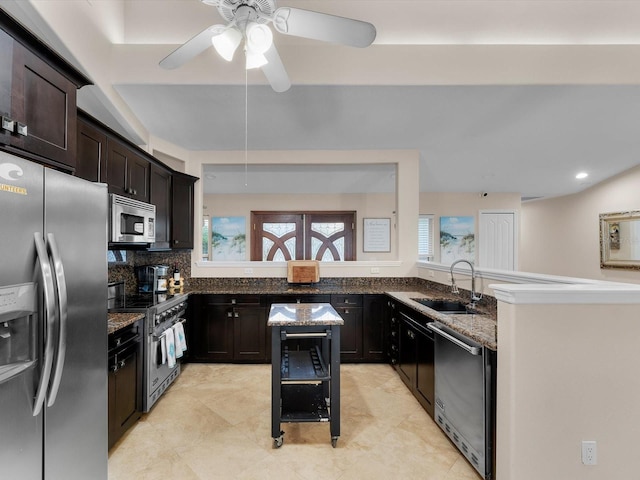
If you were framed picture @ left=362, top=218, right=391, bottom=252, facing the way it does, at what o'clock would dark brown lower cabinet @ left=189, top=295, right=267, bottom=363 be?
The dark brown lower cabinet is roughly at 1 o'clock from the framed picture.

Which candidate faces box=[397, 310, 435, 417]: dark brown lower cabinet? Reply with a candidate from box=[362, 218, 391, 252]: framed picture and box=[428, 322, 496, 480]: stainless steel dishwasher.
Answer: the framed picture

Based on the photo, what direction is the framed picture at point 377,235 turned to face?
toward the camera

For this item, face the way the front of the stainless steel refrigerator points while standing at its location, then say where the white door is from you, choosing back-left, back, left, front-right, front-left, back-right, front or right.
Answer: front-left

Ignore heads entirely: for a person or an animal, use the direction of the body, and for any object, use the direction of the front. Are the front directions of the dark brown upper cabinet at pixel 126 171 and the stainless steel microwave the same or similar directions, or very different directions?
same or similar directions

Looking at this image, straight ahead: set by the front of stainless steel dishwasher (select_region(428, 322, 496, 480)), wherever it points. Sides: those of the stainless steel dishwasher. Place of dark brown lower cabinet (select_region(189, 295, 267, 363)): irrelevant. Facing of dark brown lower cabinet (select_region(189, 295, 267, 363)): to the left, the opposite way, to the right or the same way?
to the left

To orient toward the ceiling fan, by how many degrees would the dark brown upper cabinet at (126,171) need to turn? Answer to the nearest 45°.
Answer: approximately 45° to its right

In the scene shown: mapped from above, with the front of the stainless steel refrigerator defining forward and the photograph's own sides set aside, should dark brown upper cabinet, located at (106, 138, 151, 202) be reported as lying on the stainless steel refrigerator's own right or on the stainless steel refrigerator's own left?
on the stainless steel refrigerator's own left

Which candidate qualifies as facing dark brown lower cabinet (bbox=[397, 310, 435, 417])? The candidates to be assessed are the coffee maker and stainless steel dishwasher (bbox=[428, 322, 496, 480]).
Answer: the coffee maker

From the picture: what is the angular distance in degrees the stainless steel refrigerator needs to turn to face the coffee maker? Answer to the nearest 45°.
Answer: approximately 135° to its left

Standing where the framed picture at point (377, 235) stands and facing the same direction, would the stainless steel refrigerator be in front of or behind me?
in front

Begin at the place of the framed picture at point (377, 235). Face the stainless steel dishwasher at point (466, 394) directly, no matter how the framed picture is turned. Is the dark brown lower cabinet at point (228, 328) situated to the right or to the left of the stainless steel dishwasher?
right

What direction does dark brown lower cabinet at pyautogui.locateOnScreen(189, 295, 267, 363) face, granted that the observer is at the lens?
facing the viewer

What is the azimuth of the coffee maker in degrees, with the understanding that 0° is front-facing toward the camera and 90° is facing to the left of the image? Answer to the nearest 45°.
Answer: approximately 315°

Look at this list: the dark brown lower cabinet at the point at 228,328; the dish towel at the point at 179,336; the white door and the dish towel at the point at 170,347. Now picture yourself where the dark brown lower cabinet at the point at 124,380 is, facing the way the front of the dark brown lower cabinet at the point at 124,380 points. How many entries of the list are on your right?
0

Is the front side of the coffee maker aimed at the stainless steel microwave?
no

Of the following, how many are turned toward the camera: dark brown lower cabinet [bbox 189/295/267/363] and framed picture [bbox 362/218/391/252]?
2

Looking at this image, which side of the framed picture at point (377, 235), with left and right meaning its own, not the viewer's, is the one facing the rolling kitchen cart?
front

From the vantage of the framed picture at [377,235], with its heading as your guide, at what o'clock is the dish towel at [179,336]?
The dish towel is roughly at 1 o'clock from the framed picture.

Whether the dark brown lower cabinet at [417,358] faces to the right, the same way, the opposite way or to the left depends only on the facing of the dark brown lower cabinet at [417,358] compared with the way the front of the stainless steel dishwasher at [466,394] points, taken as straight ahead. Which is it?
the same way
